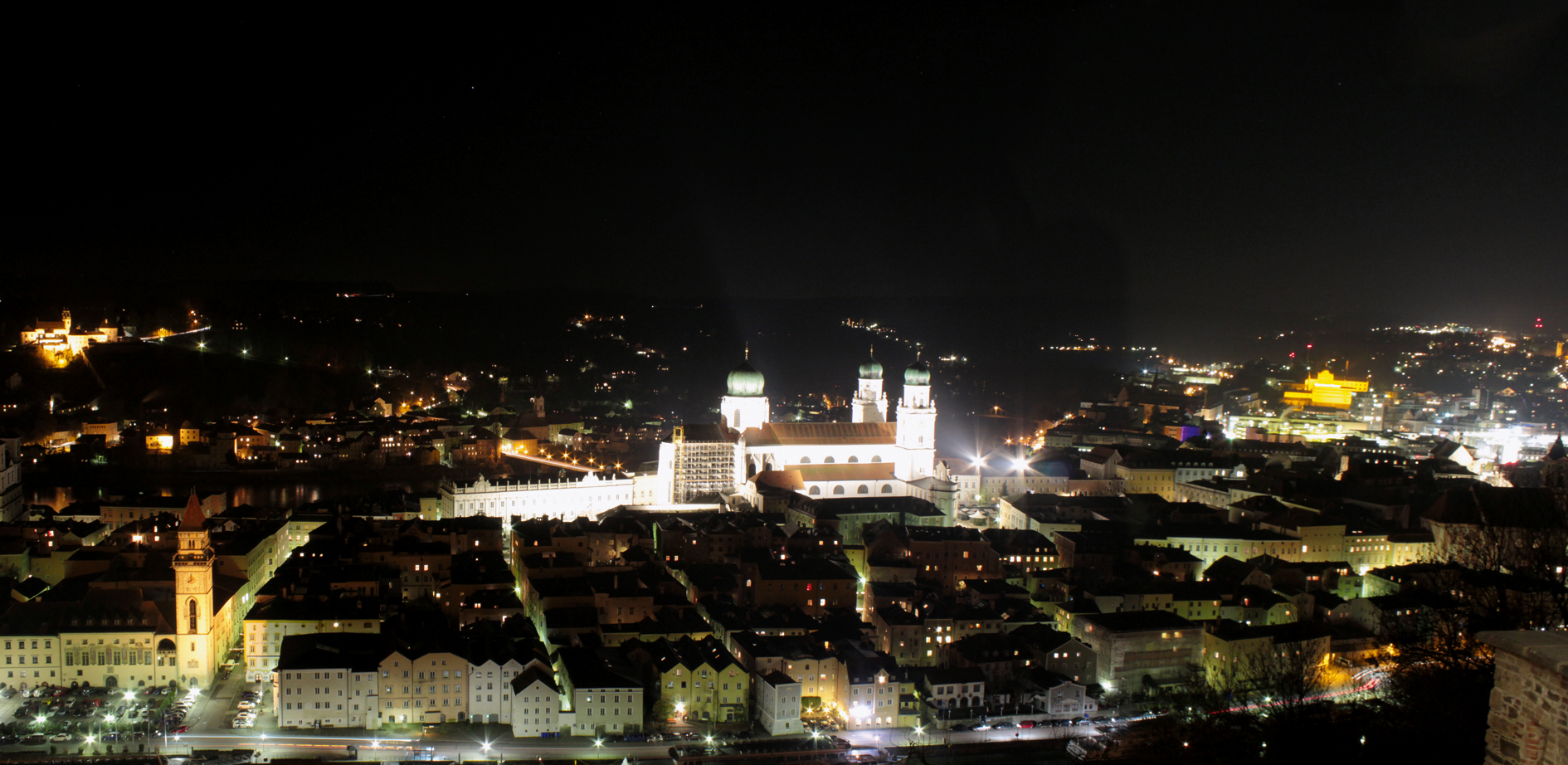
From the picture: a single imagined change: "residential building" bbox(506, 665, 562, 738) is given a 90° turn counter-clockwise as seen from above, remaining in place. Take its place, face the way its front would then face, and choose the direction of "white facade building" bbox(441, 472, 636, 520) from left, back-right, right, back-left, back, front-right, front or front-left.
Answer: left

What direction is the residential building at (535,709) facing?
toward the camera

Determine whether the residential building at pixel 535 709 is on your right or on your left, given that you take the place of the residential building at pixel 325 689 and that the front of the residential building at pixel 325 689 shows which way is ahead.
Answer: on your left

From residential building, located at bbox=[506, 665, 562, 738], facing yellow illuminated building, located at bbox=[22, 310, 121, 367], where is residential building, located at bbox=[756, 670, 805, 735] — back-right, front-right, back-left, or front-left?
back-right

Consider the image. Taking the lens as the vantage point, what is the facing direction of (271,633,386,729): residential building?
facing the viewer

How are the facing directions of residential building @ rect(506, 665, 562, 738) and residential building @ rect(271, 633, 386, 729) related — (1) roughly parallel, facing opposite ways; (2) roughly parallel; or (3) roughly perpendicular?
roughly parallel

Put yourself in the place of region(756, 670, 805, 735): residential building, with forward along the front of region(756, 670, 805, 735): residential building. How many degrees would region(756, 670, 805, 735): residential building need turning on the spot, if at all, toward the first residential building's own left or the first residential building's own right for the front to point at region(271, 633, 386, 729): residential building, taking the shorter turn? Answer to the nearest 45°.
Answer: approximately 90° to the first residential building's own right

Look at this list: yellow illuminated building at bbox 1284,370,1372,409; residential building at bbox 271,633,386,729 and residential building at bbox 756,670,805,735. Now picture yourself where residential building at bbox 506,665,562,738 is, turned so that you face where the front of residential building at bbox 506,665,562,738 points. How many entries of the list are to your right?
1

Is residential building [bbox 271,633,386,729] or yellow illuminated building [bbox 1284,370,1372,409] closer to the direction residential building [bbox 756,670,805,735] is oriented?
the residential building

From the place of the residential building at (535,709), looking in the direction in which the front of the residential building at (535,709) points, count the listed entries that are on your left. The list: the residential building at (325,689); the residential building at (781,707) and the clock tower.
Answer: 1

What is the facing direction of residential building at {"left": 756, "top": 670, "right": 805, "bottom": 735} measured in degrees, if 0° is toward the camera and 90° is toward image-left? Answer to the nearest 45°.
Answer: approximately 0°

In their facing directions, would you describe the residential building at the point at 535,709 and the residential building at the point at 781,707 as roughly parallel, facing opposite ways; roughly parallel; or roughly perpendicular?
roughly parallel

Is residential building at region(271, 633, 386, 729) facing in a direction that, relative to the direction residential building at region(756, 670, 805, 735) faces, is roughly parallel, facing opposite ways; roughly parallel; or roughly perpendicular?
roughly parallel

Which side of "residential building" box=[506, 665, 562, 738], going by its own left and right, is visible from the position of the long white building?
back

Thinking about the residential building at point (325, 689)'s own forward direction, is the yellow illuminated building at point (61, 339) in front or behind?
behind

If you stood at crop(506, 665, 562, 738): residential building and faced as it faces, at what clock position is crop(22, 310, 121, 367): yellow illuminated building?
The yellow illuminated building is roughly at 5 o'clock from the residential building.
